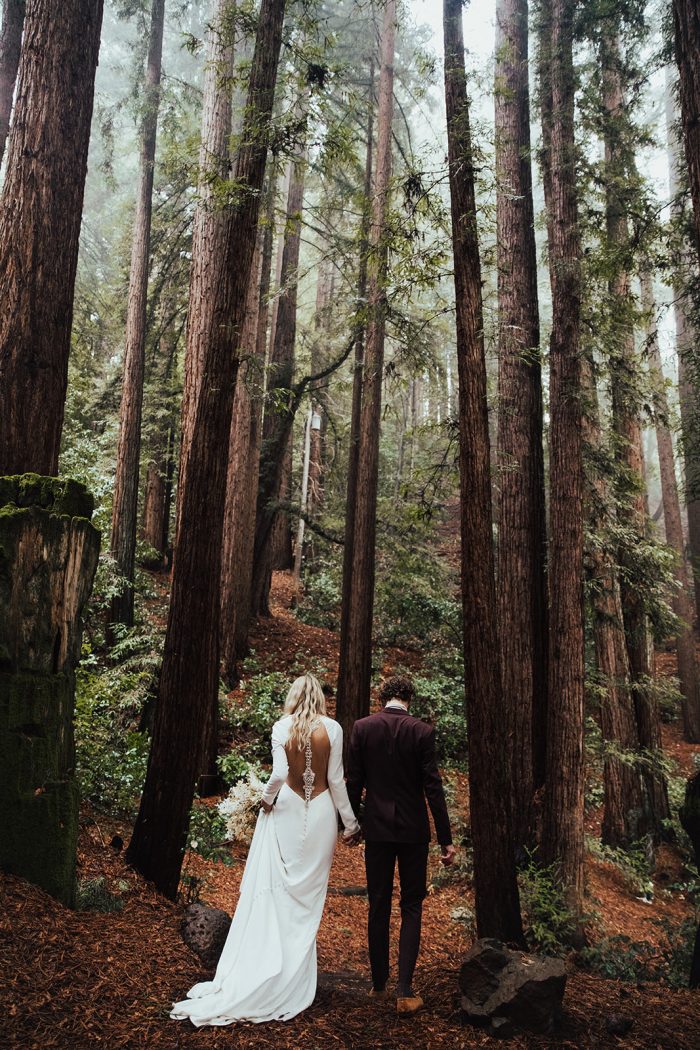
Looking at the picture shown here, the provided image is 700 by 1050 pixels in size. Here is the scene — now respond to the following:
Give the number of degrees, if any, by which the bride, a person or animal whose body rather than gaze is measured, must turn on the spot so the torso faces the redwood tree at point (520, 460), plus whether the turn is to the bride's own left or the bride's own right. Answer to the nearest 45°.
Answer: approximately 45° to the bride's own right

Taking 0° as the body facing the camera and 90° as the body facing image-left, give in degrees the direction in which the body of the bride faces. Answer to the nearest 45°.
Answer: approximately 180°

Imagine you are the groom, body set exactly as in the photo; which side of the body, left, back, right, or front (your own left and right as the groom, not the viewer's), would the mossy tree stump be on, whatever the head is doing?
left

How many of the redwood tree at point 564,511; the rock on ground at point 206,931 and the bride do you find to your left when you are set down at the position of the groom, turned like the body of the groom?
2

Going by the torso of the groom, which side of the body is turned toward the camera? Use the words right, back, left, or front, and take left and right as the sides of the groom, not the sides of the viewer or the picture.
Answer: back
